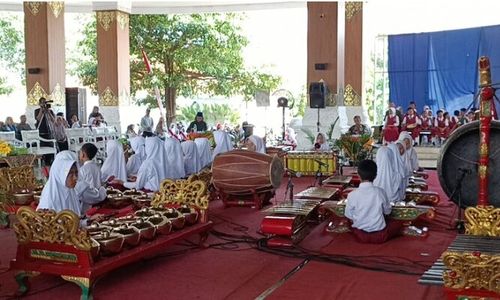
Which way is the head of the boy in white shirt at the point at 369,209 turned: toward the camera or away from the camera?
away from the camera

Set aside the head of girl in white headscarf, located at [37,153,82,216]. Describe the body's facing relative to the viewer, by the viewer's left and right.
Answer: facing to the right of the viewer

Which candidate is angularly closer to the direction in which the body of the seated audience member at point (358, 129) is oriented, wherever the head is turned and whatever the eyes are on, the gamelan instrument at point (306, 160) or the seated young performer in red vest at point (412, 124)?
the gamelan instrument

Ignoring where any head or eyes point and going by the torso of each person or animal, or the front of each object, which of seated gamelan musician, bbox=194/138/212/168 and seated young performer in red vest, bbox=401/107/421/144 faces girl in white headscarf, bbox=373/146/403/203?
seated young performer in red vest, bbox=401/107/421/144

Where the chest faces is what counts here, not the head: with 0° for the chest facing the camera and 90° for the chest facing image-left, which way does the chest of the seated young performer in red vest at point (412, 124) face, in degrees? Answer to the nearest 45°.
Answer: approximately 0°

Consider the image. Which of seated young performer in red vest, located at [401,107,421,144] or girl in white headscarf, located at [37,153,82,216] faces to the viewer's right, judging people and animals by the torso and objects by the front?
the girl in white headscarf

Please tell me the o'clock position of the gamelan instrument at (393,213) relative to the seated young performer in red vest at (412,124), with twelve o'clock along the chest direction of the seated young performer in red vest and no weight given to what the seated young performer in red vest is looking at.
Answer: The gamelan instrument is roughly at 12 o'clock from the seated young performer in red vest.
